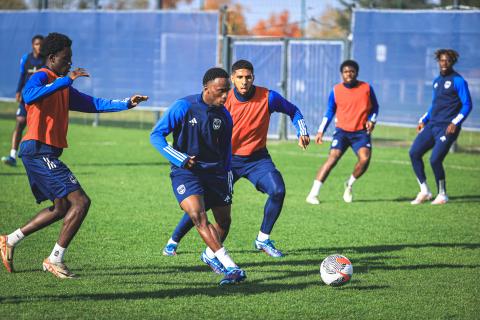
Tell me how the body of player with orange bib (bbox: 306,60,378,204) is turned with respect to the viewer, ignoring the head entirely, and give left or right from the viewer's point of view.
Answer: facing the viewer

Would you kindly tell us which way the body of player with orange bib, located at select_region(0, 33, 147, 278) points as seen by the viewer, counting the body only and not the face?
to the viewer's right

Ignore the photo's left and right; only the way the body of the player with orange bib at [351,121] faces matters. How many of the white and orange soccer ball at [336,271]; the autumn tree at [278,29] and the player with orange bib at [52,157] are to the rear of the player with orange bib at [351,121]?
1

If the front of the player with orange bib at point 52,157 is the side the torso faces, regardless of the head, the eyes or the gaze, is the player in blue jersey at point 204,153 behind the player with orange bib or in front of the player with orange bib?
in front

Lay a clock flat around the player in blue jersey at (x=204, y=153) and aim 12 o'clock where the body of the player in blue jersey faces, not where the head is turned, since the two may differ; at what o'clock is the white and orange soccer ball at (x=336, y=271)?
The white and orange soccer ball is roughly at 11 o'clock from the player in blue jersey.

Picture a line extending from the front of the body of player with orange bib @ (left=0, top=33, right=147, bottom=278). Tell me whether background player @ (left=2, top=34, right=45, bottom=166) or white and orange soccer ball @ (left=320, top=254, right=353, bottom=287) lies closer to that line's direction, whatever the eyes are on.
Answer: the white and orange soccer ball

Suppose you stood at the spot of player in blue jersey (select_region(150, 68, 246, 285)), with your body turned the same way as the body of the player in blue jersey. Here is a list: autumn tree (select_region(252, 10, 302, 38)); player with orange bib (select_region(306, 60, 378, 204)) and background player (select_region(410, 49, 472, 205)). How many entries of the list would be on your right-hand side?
0

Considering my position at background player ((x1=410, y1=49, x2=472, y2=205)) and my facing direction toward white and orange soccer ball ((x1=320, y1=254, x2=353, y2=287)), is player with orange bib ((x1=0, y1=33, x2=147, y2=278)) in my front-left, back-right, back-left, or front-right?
front-right

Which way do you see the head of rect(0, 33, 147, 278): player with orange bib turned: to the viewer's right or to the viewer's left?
to the viewer's right

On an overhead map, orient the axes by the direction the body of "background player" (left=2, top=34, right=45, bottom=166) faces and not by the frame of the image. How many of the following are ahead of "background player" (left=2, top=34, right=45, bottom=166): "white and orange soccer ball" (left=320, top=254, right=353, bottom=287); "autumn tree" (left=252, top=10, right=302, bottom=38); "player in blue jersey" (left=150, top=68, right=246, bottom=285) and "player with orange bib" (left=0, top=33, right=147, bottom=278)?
3

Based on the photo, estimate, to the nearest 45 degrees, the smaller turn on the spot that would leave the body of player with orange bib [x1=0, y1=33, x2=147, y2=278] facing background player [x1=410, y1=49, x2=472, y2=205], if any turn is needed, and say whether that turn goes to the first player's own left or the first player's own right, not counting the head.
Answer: approximately 45° to the first player's own left

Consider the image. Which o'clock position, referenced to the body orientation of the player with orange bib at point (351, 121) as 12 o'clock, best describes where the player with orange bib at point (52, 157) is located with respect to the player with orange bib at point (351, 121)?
the player with orange bib at point (52, 157) is roughly at 1 o'clock from the player with orange bib at point (351, 121).
